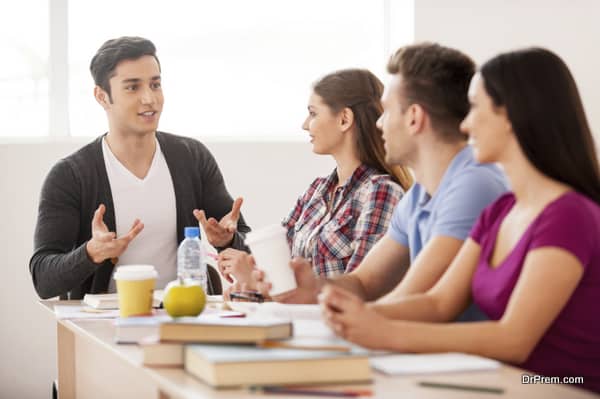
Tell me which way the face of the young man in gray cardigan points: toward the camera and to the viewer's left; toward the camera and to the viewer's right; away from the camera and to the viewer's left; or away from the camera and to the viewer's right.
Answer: toward the camera and to the viewer's right

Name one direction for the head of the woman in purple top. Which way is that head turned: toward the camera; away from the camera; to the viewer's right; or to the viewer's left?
to the viewer's left

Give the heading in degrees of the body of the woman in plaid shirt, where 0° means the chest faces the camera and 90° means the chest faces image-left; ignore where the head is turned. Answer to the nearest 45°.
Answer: approximately 45°

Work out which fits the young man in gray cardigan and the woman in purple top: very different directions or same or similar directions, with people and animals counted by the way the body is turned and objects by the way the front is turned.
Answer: very different directions

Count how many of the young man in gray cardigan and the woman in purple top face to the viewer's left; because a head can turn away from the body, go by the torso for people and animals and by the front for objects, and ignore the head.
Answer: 1

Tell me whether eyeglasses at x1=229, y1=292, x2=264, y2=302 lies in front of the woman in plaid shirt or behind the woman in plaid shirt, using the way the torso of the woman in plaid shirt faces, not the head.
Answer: in front

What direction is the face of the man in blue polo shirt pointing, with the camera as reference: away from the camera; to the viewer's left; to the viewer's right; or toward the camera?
to the viewer's left

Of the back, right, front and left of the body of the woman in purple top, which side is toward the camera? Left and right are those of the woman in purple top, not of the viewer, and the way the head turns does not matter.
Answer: left

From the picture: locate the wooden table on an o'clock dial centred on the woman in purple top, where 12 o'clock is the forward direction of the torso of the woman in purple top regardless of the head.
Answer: The wooden table is roughly at 12 o'clock from the woman in purple top.

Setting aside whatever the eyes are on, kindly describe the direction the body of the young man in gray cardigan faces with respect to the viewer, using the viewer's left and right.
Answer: facing the viewer and to the right of the viewer
